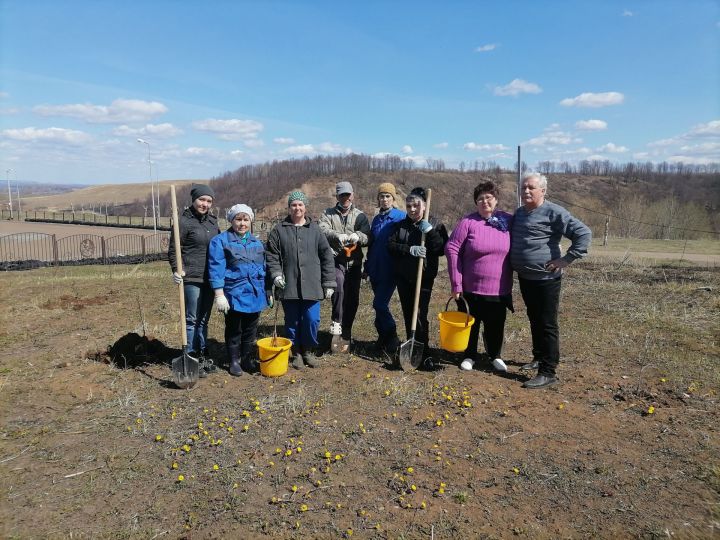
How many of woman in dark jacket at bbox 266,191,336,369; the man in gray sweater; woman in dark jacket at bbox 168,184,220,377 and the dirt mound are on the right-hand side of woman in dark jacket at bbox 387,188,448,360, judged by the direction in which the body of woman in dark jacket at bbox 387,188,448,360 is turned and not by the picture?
3

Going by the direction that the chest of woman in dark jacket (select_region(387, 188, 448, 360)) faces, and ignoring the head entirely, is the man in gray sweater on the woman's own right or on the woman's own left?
on the woman's own left

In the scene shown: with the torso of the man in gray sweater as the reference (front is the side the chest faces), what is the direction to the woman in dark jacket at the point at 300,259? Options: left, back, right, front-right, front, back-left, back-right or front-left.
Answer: front-right

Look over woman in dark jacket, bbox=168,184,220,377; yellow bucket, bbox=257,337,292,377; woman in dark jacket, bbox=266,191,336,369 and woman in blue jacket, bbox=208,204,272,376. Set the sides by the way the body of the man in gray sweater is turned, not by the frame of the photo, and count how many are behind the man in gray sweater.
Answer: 0

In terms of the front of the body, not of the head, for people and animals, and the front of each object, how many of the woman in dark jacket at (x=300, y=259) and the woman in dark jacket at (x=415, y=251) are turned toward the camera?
2

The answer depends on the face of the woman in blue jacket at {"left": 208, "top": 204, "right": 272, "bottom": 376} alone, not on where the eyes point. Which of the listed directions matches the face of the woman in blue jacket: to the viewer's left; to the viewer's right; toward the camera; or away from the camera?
toward the camera

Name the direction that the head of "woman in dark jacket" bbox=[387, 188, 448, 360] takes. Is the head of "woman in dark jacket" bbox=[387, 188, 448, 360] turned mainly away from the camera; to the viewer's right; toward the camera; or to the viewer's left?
toward the camera

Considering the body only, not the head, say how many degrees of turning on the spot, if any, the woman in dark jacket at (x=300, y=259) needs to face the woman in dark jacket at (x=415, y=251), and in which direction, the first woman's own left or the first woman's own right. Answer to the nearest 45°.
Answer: approximately 90° to the first woman's own left

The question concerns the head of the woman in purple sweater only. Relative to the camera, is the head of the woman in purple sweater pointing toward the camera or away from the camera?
toward the camera

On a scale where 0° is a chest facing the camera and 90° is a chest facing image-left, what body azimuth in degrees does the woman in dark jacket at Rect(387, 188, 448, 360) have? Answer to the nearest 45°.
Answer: approximately 0°

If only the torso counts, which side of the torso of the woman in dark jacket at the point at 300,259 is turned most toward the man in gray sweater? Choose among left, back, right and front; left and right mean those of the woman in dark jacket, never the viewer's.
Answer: left

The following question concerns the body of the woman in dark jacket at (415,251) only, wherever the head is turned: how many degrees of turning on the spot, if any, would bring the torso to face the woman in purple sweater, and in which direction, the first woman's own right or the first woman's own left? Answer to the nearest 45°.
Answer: approximately 45° to the first woman's own left

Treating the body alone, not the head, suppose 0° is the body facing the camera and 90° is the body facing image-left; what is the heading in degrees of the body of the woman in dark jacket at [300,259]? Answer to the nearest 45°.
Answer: approximately 0°

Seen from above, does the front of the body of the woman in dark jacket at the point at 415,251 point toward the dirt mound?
no

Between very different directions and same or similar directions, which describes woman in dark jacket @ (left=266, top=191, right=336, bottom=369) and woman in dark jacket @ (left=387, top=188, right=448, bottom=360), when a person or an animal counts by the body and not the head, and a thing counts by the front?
same or similar directions

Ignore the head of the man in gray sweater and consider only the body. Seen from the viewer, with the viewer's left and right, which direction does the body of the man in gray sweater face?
facing the viewer and to the left of the viewer
